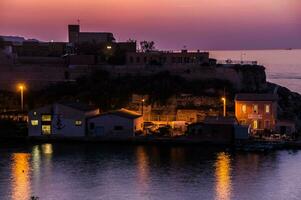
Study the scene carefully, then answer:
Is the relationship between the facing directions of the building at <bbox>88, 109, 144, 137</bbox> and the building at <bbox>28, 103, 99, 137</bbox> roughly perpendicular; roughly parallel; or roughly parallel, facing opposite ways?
roughly parallel

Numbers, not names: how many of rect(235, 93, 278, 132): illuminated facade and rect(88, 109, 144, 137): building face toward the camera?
2

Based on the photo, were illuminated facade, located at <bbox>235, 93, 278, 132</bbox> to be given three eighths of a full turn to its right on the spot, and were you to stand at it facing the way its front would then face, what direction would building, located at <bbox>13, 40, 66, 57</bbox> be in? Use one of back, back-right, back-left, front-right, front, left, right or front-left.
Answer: front

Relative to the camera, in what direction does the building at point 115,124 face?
facing the viewer

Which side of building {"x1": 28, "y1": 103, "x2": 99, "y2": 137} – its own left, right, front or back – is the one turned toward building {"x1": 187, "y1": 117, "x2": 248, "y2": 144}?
left

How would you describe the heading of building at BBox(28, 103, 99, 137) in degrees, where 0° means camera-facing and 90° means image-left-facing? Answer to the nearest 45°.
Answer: approximately 0°

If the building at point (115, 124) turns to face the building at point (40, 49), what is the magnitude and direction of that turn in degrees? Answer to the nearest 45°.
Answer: approximately 180°

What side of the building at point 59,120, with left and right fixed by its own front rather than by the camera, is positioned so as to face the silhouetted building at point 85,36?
back

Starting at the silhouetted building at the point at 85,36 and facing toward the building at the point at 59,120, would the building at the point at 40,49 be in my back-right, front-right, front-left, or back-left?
front-right

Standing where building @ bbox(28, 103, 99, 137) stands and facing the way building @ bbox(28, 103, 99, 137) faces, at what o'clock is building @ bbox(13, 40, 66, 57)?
building @ bbox(13, 40, 66, 57) is roughly at 6 o'clock from building @ bbox(28, 103, 99, 137).

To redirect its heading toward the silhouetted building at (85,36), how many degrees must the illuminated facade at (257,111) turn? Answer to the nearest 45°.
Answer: approximately 135° to its right

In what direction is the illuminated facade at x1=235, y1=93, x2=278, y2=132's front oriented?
toward the camera

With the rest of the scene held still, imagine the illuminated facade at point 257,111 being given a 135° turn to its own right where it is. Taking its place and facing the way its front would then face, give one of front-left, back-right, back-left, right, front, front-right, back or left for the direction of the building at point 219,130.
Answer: left

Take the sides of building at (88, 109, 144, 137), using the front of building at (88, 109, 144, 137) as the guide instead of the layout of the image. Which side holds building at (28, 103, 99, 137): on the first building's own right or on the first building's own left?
on the first building's own right

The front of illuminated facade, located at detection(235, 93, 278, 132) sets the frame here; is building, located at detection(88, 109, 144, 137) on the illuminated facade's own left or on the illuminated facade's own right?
on the illuminated facade's own right

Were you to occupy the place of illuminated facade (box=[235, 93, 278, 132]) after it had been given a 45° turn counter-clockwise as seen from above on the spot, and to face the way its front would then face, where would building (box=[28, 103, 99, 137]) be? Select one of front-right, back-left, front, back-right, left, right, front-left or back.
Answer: back-right
